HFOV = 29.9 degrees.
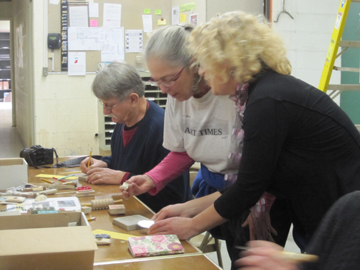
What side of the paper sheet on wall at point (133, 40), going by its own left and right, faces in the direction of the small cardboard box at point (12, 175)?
front

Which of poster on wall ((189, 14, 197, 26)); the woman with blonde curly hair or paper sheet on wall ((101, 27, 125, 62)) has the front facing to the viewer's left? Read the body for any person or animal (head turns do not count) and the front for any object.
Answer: the woman with blonde curly hair

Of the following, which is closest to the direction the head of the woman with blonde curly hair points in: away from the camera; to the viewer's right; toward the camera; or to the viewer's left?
to the viewer's left

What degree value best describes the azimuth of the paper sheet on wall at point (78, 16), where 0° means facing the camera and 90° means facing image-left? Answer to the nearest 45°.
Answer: approximately 0°

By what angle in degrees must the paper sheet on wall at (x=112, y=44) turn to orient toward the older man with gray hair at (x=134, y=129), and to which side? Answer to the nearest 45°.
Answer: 0° — it already faces them

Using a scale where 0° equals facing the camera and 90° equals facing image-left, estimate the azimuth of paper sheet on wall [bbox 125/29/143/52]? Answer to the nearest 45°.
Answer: approximately 0°
